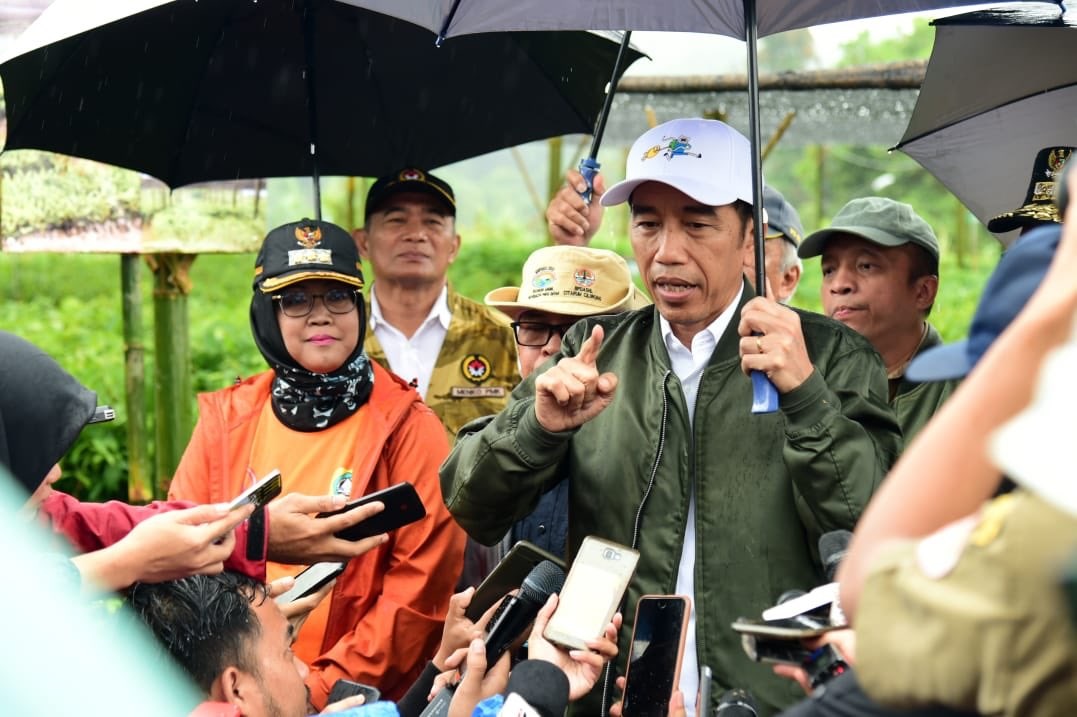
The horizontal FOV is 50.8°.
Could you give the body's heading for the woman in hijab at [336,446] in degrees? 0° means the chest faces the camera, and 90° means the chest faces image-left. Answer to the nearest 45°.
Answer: approximately 0°

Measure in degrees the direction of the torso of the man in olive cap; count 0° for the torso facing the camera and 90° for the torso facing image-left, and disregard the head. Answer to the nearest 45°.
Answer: approximately 45°

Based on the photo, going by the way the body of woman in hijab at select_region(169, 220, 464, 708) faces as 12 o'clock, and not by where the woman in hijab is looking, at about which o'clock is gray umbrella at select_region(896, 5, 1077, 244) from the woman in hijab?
The gray umbrella is roughly at 9 o'clock from the woman in hijab.

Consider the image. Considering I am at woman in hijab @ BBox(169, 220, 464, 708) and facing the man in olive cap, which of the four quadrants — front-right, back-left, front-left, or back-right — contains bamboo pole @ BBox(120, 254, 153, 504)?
back-left

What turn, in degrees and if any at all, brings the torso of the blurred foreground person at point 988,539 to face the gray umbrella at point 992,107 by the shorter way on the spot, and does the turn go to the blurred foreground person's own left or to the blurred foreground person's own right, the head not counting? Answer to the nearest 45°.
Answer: approximately 90° to the blurred foreground person's own right

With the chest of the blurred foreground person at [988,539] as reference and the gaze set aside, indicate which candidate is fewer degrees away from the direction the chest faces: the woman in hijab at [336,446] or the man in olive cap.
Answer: the woman in hijab

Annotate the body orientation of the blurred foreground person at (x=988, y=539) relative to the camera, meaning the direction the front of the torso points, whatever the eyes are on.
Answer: to the viewer's left
